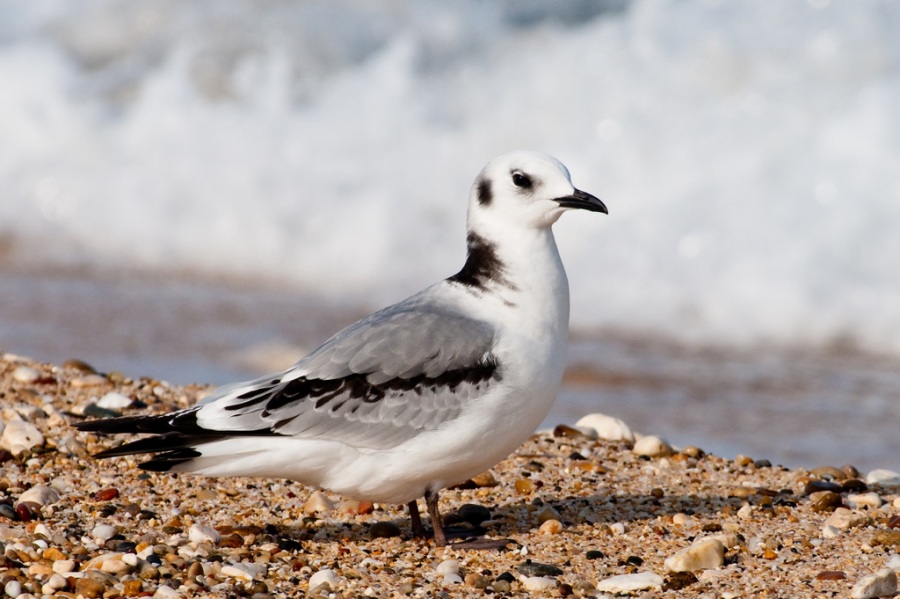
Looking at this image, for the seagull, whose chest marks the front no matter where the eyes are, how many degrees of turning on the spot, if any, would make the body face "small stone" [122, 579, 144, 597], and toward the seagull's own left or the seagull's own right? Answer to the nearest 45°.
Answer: approximately 180°

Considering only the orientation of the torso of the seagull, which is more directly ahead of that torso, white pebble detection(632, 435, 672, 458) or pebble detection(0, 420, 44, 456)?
the white pebble

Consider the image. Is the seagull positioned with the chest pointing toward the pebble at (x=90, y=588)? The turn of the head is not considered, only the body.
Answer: no

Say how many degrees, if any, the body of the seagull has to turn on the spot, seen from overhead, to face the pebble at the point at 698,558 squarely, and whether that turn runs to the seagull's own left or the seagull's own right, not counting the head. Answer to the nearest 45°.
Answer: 0° — it already faces it

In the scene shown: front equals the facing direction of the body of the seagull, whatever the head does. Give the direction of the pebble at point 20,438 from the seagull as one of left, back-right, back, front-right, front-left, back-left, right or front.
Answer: back-left

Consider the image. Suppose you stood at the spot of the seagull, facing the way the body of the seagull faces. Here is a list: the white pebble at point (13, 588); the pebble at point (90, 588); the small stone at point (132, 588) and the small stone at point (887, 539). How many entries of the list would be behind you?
3

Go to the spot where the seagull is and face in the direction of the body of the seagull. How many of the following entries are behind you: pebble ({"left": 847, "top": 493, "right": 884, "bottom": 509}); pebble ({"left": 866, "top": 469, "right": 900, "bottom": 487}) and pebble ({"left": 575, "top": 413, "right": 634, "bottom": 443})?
0

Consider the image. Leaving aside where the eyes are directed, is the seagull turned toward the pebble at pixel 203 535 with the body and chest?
no

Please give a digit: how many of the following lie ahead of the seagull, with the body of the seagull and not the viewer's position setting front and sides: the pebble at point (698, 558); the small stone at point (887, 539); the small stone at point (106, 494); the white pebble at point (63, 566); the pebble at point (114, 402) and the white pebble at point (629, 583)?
3

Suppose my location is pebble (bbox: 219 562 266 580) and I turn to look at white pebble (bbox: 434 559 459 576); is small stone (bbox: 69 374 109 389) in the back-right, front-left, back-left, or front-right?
back-left

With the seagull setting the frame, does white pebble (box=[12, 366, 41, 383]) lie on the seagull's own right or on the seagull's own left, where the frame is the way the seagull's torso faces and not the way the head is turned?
on the seagull's own left

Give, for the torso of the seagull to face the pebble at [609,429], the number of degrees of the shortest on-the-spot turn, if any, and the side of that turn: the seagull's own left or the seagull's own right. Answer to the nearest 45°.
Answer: approximately 45° to the seagull's own left

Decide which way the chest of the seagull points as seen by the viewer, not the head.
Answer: to the viewer's right

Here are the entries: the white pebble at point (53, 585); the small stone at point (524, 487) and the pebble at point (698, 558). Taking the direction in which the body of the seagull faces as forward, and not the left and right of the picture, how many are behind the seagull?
1

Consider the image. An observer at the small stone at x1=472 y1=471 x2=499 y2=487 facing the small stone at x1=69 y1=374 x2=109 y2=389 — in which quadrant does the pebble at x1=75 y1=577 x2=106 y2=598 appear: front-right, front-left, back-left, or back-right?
front-left

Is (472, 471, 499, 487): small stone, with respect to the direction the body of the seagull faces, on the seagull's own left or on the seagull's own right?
on the seagull's own left

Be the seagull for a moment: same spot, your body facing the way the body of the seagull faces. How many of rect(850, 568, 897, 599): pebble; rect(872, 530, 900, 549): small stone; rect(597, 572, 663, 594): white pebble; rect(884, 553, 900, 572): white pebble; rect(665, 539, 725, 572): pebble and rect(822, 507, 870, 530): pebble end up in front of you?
6

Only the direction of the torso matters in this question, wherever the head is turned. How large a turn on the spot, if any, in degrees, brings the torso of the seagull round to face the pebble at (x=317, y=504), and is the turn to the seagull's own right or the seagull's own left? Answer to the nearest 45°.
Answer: approximately 90° to the seagull's own left

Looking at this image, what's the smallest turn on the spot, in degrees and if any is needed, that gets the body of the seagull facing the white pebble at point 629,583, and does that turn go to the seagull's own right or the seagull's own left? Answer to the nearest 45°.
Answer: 0° — it already faces it

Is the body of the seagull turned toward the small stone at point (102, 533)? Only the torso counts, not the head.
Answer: no

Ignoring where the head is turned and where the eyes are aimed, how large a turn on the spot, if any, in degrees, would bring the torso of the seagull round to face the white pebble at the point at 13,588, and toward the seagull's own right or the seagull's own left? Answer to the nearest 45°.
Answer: approximately 180°

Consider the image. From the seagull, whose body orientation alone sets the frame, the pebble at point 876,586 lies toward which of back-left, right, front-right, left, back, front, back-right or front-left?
front
